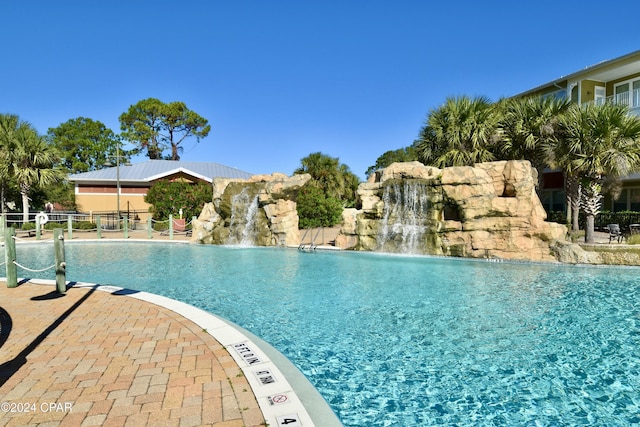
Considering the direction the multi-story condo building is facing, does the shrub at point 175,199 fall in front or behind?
in front

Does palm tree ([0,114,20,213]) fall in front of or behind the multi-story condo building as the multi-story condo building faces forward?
in front

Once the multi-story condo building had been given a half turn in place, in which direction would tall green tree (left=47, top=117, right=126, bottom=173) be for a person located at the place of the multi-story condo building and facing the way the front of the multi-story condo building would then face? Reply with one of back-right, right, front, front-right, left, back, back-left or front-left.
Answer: back-left

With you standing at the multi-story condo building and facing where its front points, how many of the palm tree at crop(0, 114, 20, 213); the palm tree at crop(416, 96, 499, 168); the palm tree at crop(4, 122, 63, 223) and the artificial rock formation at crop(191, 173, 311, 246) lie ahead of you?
4

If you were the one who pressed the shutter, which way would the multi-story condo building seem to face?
facing the viewer and to the left of the viewer

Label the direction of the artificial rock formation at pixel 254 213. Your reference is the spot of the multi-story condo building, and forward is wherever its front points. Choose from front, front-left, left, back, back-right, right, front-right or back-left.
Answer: front

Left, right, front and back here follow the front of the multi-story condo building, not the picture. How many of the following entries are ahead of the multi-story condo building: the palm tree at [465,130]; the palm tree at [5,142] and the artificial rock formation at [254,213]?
3

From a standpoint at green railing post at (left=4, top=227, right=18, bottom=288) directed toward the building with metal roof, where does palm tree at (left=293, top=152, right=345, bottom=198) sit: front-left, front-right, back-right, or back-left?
front-right

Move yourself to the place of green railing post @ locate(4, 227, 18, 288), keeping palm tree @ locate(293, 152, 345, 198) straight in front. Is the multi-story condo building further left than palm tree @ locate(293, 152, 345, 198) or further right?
right

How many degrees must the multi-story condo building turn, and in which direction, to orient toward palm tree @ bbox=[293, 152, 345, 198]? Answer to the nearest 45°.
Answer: approximately 45° to its right

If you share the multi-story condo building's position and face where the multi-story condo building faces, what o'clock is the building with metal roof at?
The building with metal roof is roughly at 1 o'clock from the multi-story condo building.

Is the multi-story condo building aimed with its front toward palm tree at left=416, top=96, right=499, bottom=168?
yes
